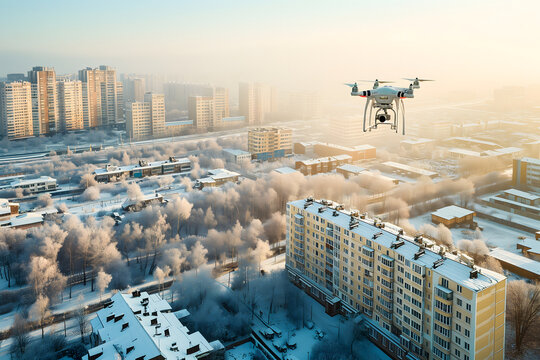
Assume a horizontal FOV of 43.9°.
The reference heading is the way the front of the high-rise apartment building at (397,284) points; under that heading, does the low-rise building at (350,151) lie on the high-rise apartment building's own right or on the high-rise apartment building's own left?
on the high-rise apartment building's own right

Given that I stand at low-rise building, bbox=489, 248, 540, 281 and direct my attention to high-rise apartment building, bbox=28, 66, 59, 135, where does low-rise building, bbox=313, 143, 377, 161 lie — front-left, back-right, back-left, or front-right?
front-right

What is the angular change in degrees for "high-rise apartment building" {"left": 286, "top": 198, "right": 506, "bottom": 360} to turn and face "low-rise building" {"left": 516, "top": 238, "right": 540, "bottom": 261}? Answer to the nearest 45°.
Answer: approximately 180°

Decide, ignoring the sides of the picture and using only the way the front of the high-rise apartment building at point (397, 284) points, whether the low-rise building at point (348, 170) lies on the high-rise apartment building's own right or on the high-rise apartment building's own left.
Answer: on the high-rise apartment building's own right

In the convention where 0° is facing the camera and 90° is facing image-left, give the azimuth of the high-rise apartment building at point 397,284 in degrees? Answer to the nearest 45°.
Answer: approximately 45°

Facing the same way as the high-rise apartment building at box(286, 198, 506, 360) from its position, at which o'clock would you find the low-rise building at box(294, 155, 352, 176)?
The low-rise building is roughly at 4 o'clock from the high-rise apartment building.

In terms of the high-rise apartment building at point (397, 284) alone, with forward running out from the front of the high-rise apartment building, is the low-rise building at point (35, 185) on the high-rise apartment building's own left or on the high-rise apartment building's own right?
on the high-rise apartment building's own right

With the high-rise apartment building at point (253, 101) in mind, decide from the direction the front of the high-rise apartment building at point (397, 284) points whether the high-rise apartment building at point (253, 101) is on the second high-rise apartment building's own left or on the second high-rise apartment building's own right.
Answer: on the second high-rise apartment building's own right

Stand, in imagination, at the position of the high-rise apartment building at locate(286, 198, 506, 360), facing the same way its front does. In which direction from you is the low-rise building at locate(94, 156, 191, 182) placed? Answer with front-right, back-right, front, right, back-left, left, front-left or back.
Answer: right

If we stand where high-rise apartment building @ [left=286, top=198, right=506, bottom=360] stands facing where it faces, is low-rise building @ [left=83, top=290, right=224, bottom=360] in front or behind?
in front

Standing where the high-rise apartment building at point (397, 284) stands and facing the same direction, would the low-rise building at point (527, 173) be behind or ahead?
behind

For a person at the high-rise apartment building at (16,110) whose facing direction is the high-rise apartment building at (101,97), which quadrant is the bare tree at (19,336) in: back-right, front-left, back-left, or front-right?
back-right

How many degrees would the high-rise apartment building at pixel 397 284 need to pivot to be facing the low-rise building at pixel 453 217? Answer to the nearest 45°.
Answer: approximately 135° to its right

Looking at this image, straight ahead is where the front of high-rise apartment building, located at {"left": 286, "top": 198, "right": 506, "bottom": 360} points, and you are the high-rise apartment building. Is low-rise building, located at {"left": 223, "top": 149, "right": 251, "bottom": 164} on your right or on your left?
on your right

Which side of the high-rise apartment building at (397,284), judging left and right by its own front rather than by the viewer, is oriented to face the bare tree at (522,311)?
left
